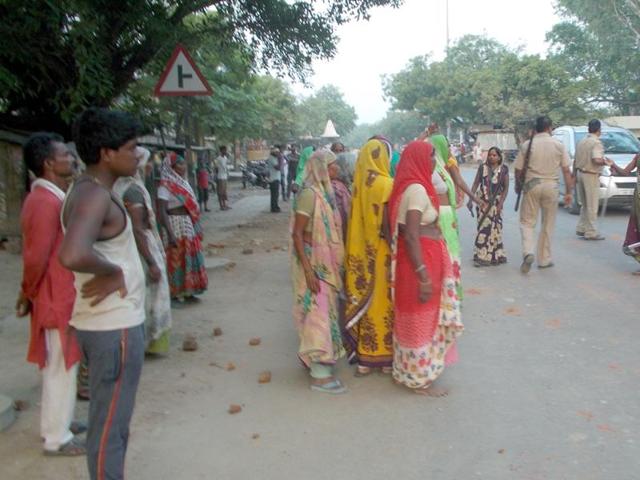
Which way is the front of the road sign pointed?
toward the camera

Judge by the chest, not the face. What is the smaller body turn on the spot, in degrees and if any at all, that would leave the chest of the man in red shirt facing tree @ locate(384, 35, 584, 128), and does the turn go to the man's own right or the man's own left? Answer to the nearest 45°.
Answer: approximately 45° to the man's own left

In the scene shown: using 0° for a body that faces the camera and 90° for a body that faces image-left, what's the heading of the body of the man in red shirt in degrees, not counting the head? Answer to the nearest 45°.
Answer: approximately 270°

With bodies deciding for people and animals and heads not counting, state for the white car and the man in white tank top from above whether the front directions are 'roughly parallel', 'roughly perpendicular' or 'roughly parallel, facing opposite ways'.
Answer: roughly perpendicular

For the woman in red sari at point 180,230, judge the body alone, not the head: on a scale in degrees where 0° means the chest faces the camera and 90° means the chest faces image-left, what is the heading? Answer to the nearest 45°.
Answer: approximately 315°

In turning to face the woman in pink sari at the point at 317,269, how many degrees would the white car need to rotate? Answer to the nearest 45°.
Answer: approximately 45° to its right

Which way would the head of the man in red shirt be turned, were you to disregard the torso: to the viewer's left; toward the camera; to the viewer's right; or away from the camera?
to the viewer's right

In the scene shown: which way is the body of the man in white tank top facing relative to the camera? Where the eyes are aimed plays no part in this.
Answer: to the viewer's right

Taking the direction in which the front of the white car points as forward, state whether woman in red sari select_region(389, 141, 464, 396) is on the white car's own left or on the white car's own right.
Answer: on the white car's own right

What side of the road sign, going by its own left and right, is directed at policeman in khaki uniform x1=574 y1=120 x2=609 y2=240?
left

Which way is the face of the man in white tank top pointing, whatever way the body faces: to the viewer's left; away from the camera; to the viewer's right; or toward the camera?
to the viewer's right

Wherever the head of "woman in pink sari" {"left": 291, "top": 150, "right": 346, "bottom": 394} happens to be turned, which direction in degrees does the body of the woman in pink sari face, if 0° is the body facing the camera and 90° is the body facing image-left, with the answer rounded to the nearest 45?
approximately 315°
